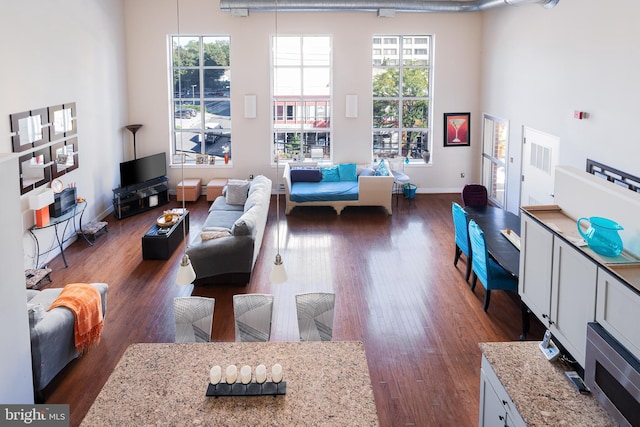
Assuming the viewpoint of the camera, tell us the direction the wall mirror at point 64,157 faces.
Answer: facing the viewer and to the right of the viewer

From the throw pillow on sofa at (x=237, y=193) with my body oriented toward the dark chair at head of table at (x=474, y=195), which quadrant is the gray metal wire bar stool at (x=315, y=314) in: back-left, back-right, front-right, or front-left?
front-right

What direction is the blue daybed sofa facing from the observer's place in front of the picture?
facing the viewer

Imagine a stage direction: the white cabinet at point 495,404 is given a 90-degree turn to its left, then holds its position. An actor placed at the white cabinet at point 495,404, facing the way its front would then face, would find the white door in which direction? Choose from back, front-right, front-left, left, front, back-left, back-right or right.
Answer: back

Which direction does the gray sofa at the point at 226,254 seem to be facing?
to the viewer's left

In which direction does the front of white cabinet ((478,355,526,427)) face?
to the viewer's left

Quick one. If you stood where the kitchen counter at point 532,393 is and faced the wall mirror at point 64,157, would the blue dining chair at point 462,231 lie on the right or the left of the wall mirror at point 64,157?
right

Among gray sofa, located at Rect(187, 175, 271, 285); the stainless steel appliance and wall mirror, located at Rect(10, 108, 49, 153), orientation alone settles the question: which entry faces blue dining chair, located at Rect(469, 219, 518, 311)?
the wall mirror

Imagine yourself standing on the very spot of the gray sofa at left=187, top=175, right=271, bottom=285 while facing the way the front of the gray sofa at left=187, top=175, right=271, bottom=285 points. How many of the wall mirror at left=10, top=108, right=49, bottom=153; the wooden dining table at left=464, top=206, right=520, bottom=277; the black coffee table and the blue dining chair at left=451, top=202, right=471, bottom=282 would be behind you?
2

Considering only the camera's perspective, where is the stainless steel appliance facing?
facing the viewer and to the left of the viewer

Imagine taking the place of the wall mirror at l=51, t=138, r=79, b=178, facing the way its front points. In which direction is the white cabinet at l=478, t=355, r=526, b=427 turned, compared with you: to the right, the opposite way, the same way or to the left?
the opposite way
